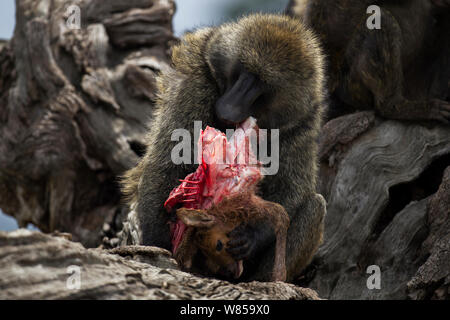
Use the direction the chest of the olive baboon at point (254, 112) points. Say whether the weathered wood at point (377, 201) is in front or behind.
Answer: behind

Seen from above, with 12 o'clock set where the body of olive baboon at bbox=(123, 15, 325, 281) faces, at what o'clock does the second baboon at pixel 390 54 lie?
The second baboon is roughly at 7 o'clock from the olive baboon.

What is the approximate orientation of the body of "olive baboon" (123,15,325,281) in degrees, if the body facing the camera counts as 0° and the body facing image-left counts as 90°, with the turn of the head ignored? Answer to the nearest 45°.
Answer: approximately 0°

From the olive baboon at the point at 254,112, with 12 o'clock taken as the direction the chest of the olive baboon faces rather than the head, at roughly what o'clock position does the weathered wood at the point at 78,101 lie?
The weathered wood is roughly at 5 o'clock from the olive baboon.

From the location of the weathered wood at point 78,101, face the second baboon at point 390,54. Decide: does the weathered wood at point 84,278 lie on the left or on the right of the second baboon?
right
